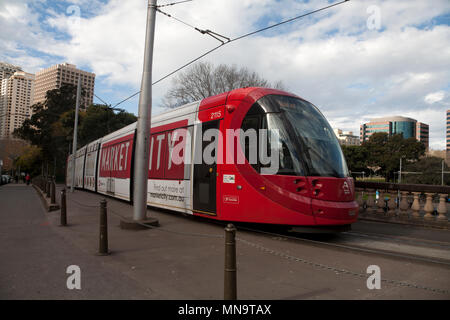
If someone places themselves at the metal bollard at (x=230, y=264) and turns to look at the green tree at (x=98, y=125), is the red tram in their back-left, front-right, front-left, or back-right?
front-right

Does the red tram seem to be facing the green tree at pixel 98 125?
no

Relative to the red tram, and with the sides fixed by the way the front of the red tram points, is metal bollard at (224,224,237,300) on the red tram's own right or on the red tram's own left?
on the red tram's own right

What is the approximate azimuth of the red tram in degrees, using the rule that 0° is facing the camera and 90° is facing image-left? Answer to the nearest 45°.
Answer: approximately 315°

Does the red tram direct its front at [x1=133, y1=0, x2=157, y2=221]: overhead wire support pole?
no

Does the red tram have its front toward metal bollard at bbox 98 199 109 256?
no
